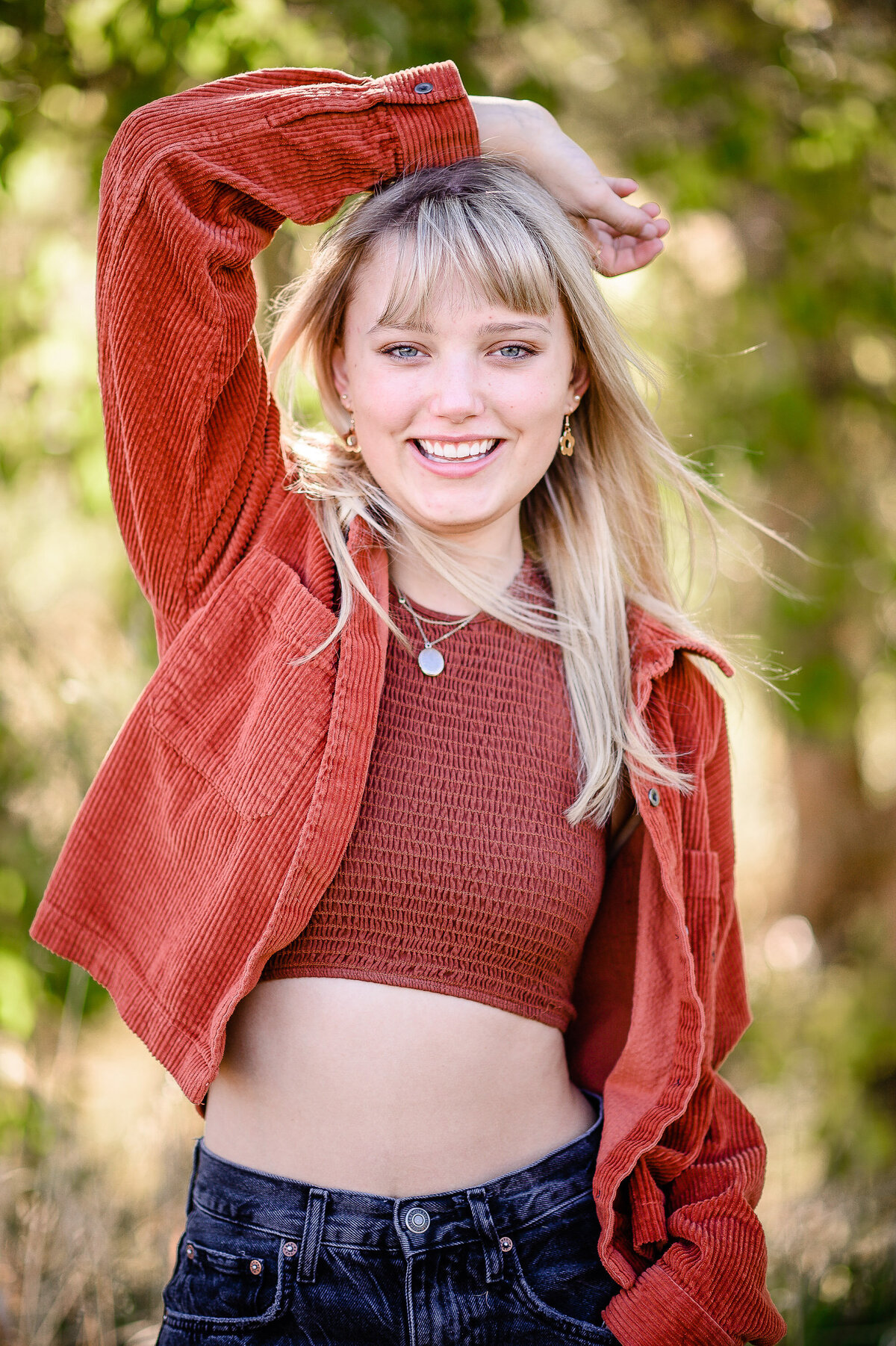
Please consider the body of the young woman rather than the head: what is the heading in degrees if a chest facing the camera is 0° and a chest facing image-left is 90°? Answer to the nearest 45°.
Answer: approximately 0°
